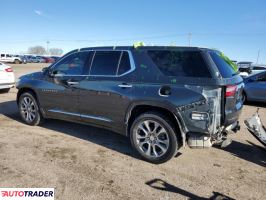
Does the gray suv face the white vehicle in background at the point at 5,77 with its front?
yes

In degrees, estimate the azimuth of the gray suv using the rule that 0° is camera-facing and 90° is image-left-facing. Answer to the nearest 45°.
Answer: approximately 135°

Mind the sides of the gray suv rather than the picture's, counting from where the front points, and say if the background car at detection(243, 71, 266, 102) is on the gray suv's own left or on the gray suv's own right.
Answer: on the gray suv's own right

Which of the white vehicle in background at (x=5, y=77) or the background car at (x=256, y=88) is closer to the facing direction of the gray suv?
the white vehicle in background

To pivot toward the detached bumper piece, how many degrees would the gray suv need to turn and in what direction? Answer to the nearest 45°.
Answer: approximately 135° to its right

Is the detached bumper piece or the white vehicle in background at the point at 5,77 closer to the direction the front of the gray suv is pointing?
the white vehicle in background
